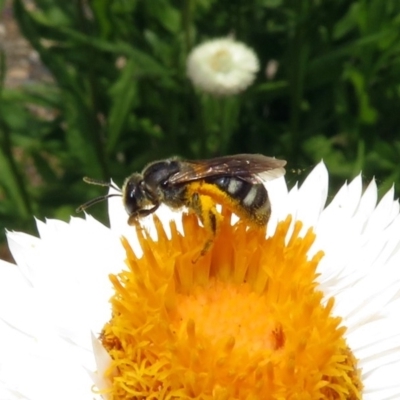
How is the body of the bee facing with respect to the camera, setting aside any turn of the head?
to the viewer's left
